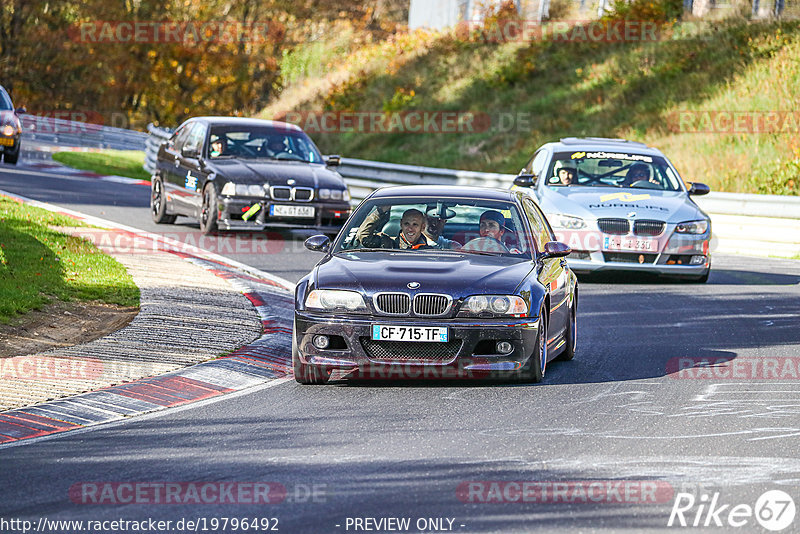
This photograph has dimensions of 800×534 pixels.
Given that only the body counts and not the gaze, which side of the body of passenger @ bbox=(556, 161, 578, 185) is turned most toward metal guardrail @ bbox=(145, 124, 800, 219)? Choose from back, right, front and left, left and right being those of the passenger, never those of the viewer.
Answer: back

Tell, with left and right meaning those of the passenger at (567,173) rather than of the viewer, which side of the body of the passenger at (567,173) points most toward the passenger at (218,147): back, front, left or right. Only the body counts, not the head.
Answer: right

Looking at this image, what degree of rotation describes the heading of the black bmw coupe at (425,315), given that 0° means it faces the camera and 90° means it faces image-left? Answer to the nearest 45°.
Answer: approximately 0°

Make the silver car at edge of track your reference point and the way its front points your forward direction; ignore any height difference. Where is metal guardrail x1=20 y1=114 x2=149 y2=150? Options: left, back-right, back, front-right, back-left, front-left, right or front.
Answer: back-right

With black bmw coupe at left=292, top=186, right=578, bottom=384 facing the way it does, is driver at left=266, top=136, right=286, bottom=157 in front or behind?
behind

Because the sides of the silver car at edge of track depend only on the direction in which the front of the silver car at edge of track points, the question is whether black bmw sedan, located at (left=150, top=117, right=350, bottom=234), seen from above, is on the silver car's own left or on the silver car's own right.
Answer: on the silver car's own right
